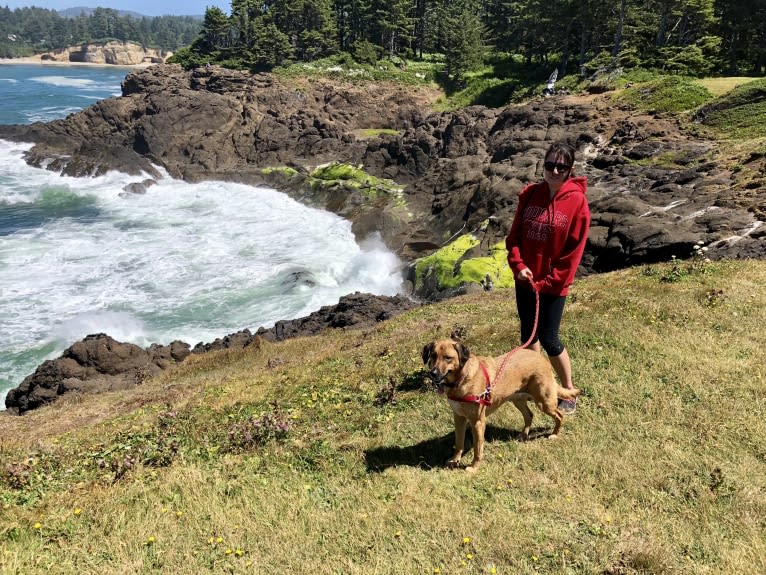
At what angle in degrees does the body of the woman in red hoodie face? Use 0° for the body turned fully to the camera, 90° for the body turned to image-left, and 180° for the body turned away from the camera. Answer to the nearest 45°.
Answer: approximately 45°

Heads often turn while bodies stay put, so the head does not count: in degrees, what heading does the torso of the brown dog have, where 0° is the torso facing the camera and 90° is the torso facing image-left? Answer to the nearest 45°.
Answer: approximately 45°
